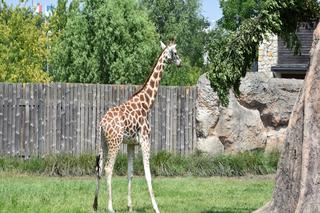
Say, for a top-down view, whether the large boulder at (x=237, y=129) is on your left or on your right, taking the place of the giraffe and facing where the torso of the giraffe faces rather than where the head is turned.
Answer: on your left

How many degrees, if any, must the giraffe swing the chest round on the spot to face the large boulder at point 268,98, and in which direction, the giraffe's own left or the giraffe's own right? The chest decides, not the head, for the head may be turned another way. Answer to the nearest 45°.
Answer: approximately 45° to the giraffe's own left

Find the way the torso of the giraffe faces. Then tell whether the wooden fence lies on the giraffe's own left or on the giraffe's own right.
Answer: on the giraffe's own left

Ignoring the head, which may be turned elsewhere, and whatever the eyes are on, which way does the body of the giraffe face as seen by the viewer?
to the viewer's right

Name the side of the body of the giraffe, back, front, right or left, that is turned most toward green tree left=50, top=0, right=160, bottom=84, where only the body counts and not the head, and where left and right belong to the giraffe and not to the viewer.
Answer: left

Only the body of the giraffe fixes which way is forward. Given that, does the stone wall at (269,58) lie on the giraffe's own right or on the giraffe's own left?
on the giraffe's own left

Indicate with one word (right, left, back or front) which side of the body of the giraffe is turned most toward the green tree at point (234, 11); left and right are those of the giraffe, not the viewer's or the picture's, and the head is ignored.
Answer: left
